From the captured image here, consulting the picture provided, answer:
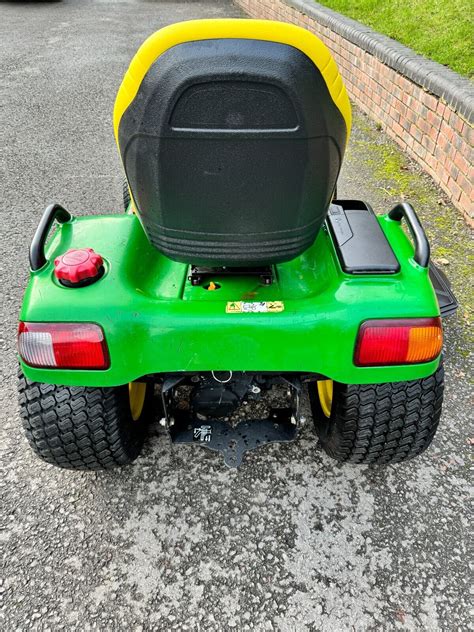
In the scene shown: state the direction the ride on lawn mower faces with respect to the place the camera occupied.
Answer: facing away from the viewer
